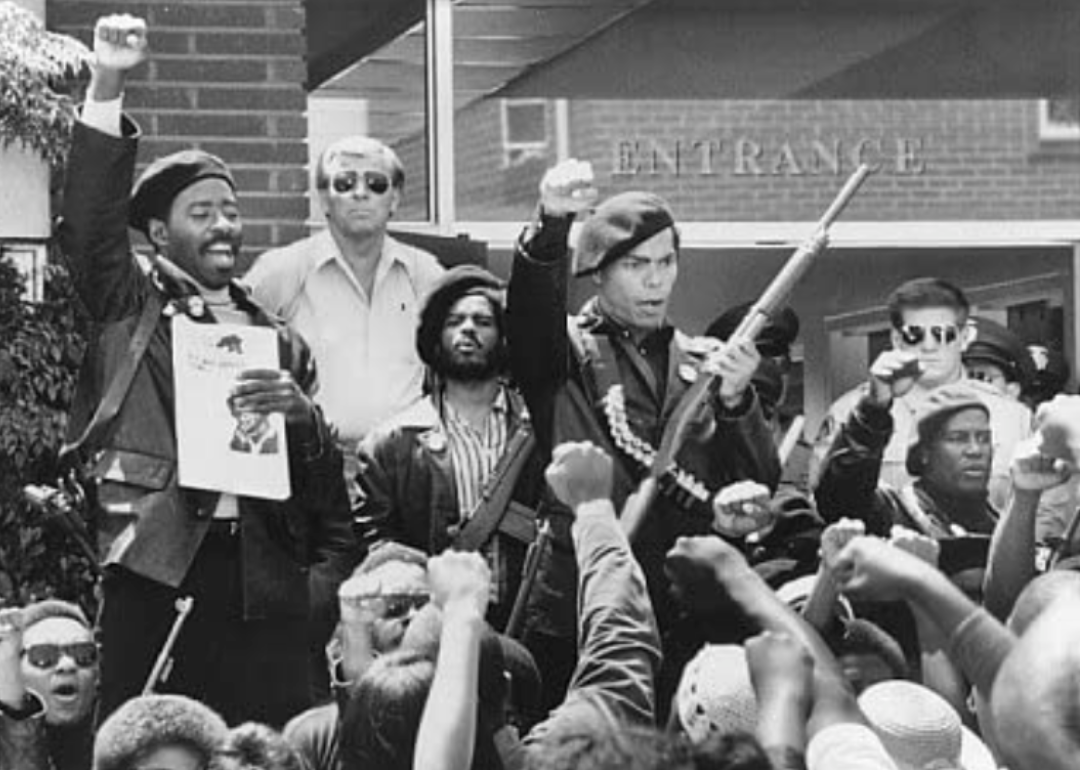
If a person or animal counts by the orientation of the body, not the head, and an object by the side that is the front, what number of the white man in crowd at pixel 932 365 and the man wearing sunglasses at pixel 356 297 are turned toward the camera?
2

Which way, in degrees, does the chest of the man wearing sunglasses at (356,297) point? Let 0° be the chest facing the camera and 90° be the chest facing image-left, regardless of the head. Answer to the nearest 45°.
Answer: approximately 0°

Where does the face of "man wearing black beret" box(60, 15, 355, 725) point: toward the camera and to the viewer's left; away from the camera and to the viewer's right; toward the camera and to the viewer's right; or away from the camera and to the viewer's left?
toward the camera and to the viewer's right

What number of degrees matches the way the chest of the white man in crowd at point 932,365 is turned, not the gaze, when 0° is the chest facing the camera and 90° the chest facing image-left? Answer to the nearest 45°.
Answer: approximately 0°
